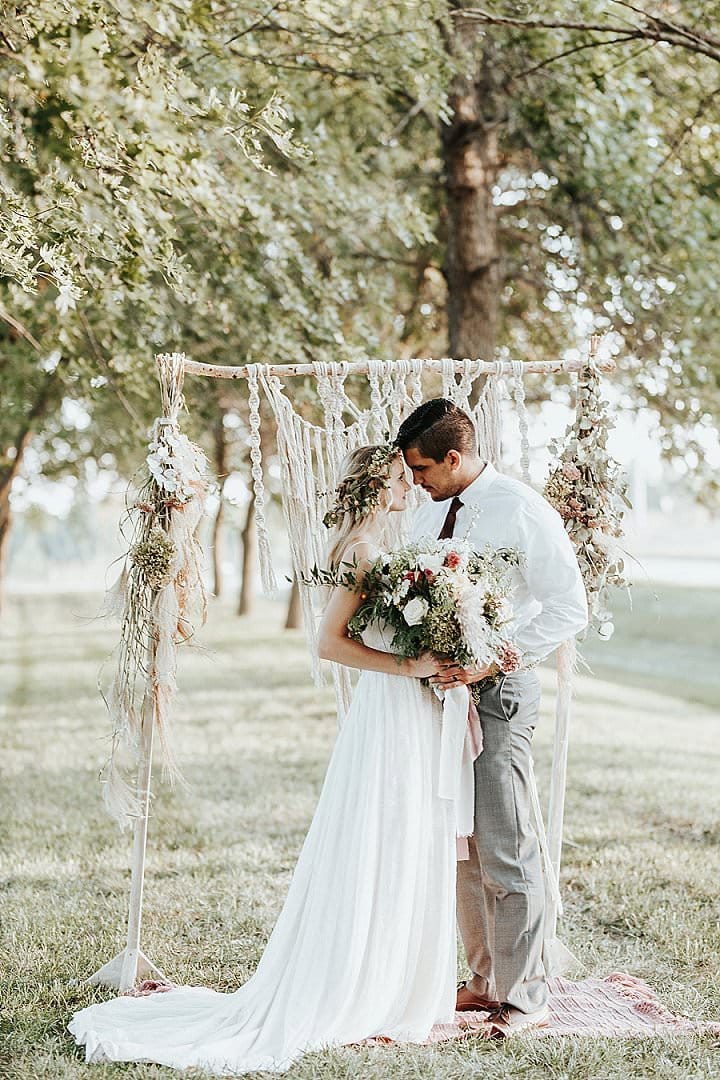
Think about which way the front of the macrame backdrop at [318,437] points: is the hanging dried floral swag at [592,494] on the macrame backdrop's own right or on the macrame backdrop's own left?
on the macrame backdrop's own left

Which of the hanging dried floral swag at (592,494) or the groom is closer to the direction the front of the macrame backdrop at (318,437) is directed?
the groom

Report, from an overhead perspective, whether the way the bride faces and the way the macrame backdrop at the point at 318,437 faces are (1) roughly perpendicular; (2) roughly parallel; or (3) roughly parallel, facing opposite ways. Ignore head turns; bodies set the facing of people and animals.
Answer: roughly perpendicular

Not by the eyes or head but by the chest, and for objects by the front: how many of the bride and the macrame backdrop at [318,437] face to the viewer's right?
1

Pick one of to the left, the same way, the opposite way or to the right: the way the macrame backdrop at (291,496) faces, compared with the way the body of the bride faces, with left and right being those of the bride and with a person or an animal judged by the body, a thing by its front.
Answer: to the right

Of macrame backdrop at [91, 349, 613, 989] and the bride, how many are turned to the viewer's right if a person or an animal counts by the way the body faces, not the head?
1

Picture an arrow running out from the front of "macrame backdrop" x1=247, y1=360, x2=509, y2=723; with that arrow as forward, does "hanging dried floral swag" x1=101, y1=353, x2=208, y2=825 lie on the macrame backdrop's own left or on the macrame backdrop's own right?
on the macrame backdrop's own right

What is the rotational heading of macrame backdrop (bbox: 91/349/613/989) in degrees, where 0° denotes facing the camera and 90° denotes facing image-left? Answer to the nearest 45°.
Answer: approximately 0°

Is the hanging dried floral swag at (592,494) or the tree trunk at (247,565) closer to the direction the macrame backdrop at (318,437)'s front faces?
the hanging dried floral swag

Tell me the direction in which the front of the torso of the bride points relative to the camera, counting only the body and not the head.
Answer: to the viewer's right
